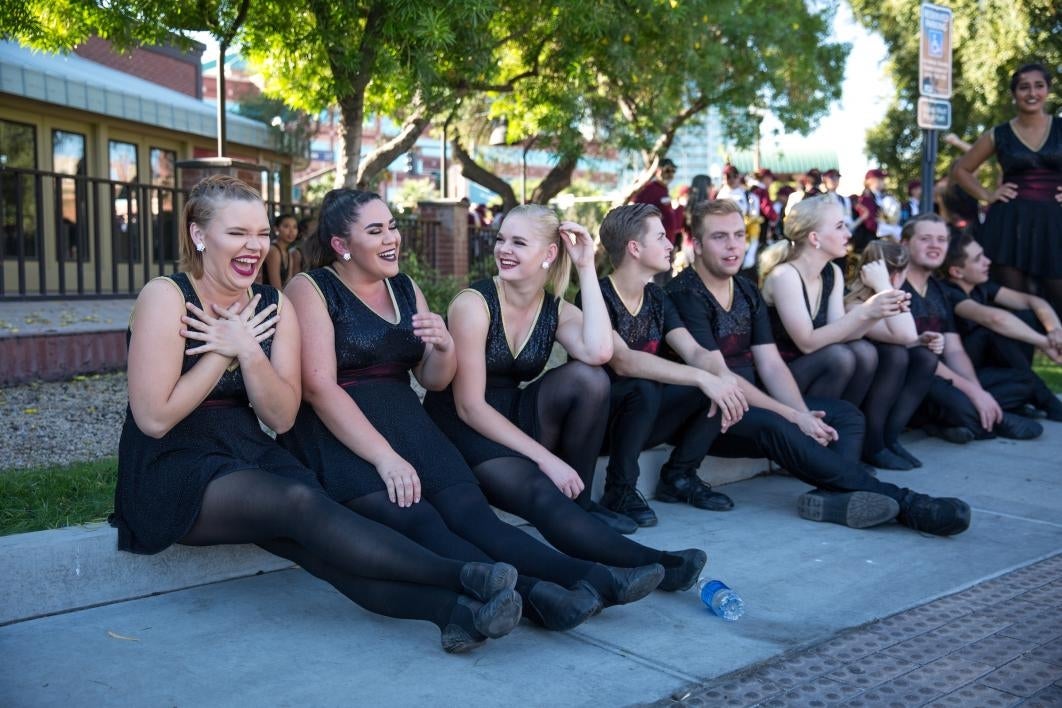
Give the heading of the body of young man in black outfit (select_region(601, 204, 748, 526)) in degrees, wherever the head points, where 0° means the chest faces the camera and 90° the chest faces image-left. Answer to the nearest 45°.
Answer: approximately 315°

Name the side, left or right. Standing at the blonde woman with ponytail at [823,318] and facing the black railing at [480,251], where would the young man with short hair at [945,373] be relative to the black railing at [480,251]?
right

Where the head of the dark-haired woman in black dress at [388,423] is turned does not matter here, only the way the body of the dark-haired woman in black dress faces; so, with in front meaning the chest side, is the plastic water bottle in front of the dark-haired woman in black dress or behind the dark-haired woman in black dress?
in front

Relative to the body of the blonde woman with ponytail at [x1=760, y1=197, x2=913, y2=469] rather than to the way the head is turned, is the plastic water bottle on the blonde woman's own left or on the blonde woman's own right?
on the blonde woman's own right

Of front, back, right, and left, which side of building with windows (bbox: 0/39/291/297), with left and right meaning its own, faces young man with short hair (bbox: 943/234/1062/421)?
front

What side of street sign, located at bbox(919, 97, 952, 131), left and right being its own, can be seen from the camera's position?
front

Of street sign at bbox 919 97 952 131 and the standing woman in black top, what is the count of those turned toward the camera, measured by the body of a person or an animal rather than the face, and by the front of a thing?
2

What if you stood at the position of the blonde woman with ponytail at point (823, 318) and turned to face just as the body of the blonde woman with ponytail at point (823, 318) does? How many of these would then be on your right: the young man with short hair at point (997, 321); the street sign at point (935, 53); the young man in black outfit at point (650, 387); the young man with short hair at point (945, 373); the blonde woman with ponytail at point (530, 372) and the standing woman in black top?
2

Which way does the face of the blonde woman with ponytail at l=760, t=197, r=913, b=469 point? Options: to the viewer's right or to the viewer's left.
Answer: to the viewer's right

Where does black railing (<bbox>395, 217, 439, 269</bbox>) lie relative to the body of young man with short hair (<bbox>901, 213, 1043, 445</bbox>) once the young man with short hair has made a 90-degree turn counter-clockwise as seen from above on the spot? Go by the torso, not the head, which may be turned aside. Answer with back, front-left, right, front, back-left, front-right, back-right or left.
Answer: left

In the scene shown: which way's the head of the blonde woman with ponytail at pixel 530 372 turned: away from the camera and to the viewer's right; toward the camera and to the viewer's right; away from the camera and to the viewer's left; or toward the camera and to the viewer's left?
toward the camera and to the viewer's left

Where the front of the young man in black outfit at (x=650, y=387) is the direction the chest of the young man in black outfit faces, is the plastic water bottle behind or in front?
in front

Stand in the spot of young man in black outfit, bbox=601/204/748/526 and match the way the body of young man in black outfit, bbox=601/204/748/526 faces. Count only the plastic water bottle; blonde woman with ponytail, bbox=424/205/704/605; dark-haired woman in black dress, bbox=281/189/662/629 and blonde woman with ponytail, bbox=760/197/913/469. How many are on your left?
1

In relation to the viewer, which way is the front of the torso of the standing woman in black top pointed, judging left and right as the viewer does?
facing the viewer
